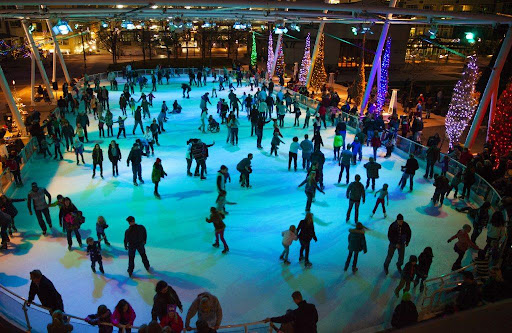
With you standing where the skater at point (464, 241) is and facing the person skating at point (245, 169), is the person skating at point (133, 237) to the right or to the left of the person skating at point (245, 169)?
left

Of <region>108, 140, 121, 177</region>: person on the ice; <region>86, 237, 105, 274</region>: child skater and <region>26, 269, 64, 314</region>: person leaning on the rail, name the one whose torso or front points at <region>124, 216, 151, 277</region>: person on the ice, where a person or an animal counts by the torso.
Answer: <region>108, 140, 121, 177</region>: person on the ice

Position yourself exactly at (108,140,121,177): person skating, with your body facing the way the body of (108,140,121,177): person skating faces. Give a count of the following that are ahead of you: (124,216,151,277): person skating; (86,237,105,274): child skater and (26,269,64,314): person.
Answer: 3

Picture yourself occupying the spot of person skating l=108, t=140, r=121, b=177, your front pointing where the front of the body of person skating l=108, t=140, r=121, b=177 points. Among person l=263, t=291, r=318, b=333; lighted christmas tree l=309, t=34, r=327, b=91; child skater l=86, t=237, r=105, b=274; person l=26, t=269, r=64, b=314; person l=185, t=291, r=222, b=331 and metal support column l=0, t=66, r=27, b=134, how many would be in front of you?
4

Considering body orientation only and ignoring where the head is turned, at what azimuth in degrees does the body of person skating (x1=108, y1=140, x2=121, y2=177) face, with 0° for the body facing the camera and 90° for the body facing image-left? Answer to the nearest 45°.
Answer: approximately 0°

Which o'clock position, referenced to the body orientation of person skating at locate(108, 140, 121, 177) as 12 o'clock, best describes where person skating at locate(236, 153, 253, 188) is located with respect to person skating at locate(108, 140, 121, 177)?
person skating at locate(236, 153, 253, 188) is roughly at 10 o'clock from person skating at locate(108, 140, 121, 177).

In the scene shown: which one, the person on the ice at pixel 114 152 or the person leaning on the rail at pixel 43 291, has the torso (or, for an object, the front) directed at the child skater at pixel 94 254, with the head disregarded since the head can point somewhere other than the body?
the person on the ice at pixel 114 152
